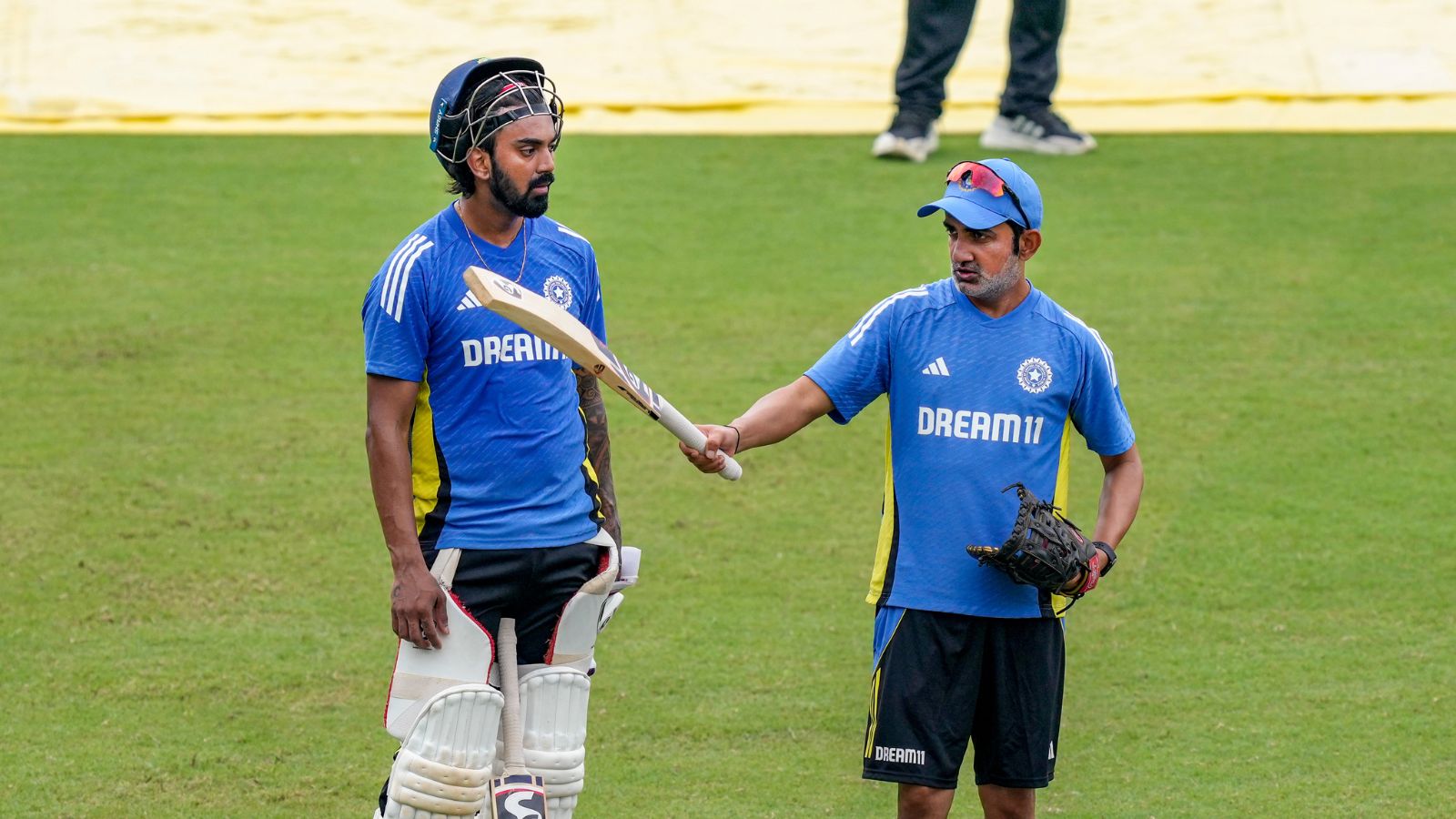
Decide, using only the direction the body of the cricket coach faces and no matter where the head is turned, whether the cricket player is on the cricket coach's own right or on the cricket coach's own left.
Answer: on the cricket coach's own right

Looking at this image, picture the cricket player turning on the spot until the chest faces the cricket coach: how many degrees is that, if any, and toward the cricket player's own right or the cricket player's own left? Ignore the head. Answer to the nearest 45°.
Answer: approximately 45° to the cricket player's own left

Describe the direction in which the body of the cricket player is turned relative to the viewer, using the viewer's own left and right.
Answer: facing the viewer and to the right of the viewer

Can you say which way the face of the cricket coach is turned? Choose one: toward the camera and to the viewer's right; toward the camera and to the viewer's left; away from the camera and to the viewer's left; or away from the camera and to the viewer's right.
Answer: toward the camera and to the viewer's left

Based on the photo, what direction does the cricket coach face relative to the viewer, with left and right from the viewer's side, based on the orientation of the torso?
facing the viewer

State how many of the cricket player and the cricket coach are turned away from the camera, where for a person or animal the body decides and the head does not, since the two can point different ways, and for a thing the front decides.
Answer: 0

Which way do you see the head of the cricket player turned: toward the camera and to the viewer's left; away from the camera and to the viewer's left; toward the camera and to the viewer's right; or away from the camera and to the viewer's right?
toward the camera and to the viewer's right
